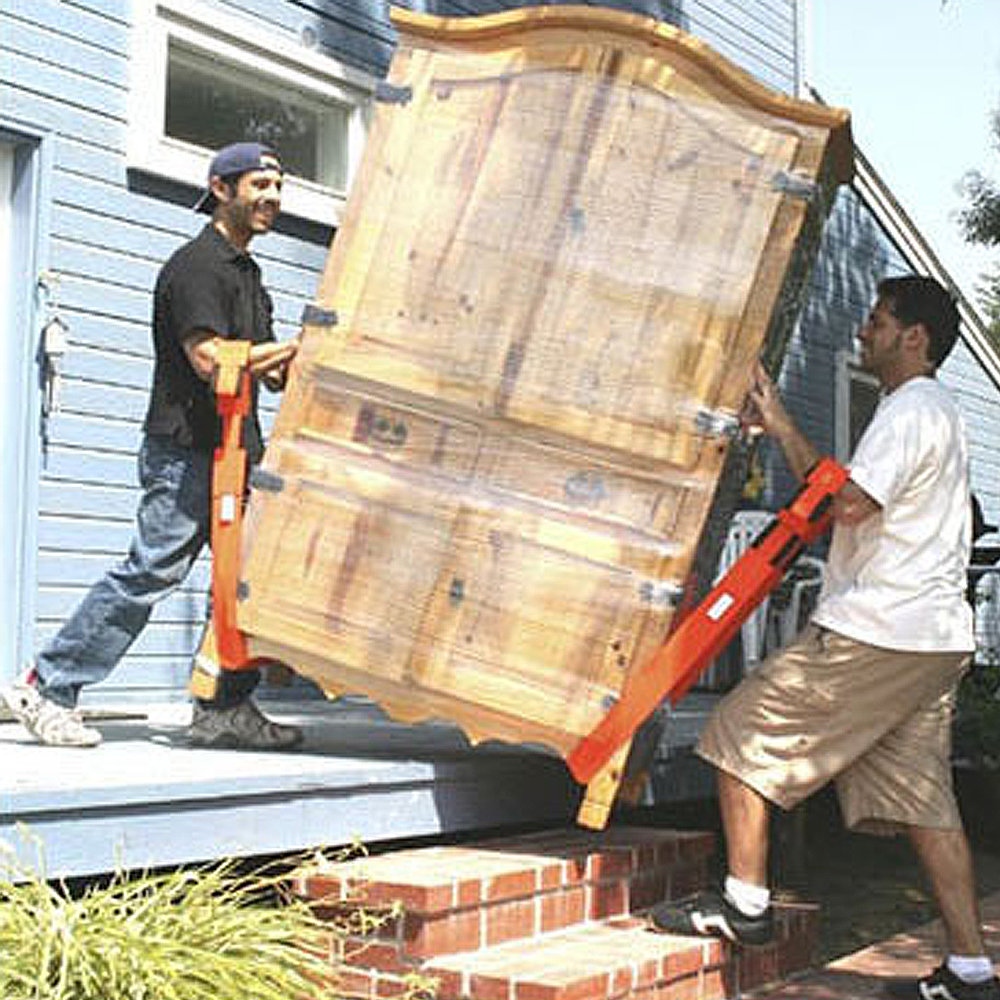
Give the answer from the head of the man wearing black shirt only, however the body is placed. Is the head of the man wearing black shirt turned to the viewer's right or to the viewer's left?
to the viewer's right

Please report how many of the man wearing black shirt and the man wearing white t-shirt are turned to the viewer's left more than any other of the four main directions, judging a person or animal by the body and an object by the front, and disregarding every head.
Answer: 1

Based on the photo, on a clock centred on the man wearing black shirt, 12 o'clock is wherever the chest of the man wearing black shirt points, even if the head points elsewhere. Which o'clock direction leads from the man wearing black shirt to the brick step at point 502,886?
The brick step is roughly at 1 o'clock from the man wearing black shirt.

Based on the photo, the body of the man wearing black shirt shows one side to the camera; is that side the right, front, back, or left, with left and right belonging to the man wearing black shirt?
right

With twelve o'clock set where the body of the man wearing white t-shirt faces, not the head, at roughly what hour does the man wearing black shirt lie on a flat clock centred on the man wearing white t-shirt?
The man wearing black shirt is roughly at 12 o'clock from the man wearing white t-shirt.

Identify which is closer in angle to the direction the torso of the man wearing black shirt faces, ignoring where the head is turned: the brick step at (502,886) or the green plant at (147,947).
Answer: the brick step

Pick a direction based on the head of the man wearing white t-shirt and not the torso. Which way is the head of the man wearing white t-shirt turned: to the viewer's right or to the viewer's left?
to the viewer's left

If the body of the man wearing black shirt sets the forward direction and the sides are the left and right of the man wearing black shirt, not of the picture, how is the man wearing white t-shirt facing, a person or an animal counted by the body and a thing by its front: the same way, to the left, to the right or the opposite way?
the opposite way

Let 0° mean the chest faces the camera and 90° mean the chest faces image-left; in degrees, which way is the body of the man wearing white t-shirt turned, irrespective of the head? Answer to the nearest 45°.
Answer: approximately 90°
